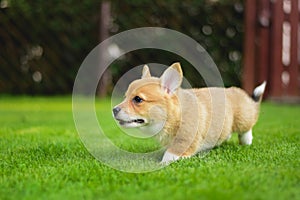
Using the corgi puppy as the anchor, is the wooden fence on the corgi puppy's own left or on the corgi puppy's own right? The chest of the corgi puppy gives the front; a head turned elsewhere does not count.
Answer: on the corgi puppy's own right

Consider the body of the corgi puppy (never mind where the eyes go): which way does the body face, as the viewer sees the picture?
to the viewer's left
